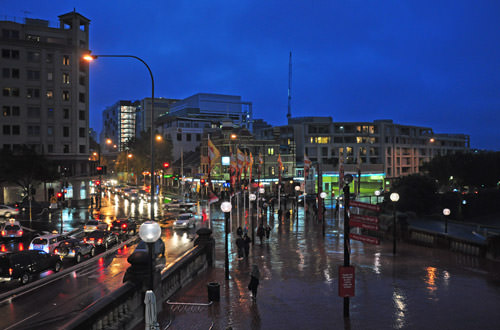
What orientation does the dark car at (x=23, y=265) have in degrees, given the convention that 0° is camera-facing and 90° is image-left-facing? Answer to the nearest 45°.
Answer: approximately 225°

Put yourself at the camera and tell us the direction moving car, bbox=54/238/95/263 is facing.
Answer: facing away from the viewer and to the right of the viewer

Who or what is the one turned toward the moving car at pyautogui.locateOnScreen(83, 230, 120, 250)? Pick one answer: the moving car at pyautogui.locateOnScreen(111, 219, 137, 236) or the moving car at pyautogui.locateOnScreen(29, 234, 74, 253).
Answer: the moving car at pyautogui.locateOnScreen(29, 234, 74, 253)

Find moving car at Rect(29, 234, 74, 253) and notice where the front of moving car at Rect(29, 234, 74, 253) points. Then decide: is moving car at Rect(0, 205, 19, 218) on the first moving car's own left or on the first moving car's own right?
on the first moving car's own left

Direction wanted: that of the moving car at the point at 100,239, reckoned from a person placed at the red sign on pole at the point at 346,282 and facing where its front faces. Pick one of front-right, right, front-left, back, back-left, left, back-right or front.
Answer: back-right

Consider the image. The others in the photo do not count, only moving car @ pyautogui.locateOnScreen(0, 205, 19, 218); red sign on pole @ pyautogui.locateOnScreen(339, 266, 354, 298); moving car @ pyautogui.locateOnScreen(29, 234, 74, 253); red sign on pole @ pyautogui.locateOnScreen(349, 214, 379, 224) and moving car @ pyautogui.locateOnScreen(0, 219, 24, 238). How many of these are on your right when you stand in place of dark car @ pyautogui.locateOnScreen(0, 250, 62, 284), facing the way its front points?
2

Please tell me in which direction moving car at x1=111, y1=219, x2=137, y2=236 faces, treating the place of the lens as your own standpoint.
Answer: facing away from the viewer and to the right of the viewer

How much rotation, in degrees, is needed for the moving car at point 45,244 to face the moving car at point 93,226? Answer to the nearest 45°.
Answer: approximately 45° to its left

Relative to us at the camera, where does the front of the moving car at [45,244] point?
facing away from the viewer and to the right of the viewer

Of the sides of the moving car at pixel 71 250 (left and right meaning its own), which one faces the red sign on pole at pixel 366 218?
right
